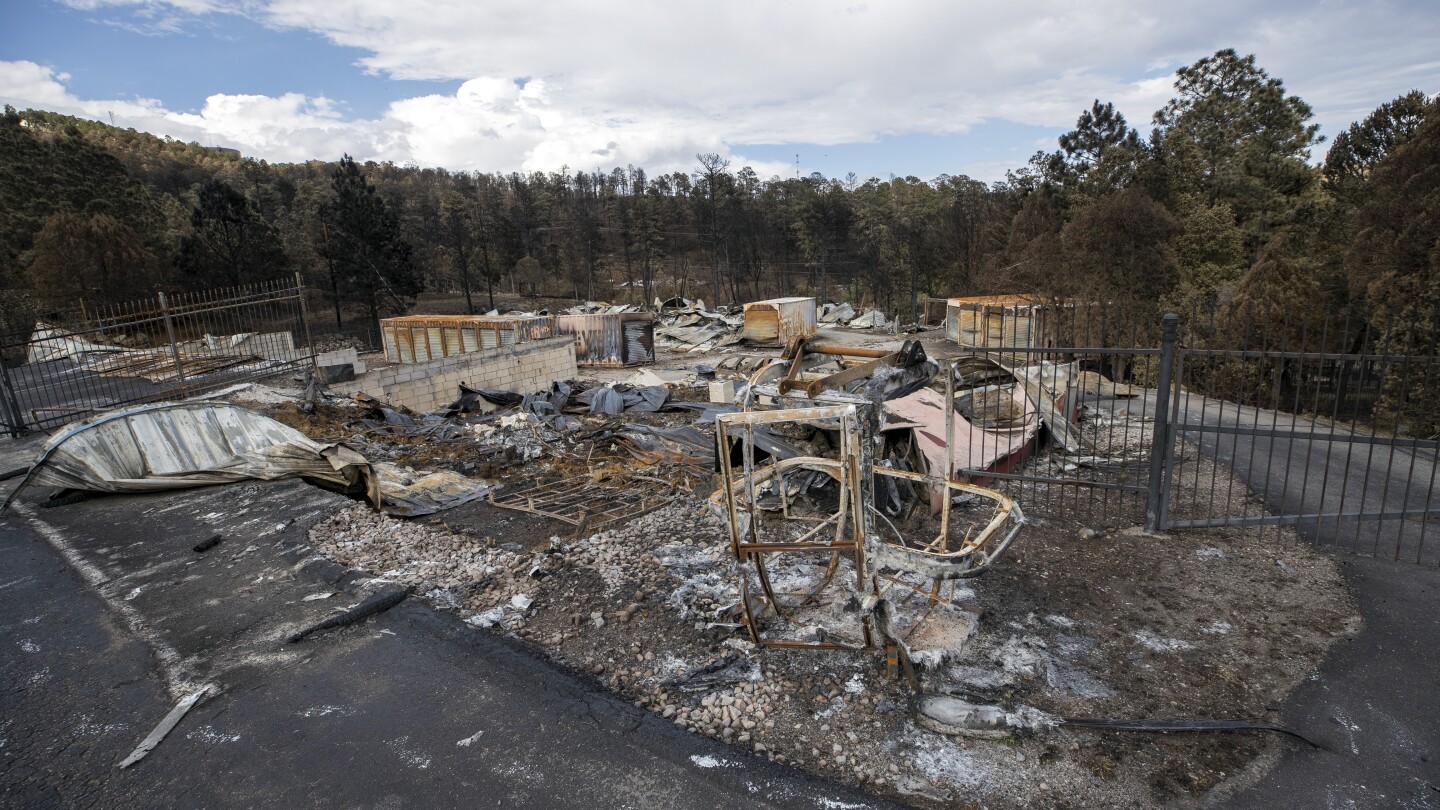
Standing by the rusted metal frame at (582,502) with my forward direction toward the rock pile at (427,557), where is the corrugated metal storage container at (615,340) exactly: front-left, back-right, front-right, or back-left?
back-right
